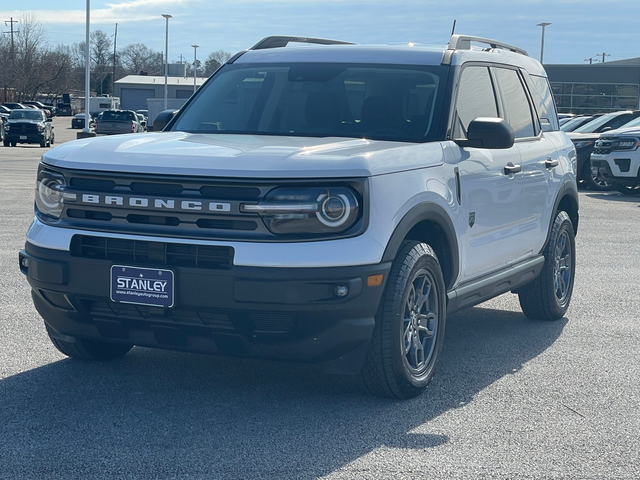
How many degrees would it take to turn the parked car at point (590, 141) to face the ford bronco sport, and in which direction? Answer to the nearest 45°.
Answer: approximately 45° to its left

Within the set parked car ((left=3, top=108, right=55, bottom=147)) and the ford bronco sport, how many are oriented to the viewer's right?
0

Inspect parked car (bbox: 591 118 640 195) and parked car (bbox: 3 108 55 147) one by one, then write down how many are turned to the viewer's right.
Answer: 0

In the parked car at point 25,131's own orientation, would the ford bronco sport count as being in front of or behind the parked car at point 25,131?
in front

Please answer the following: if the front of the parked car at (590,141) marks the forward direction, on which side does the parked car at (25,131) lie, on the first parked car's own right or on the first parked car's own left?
on the first parked car's own right

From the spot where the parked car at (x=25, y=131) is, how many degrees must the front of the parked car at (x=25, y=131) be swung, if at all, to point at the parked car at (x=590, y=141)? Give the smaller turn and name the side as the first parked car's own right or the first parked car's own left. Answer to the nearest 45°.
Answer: approximately 45° to the first parked car's own left

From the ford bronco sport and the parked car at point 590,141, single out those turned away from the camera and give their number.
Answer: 0

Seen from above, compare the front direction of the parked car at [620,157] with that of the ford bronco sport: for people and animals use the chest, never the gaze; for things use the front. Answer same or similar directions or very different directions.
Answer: same or similar directions

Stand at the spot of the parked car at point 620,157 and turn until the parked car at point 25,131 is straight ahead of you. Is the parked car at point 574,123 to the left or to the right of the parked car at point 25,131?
right

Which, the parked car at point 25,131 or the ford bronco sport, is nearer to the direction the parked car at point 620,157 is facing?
the ford bronco sport

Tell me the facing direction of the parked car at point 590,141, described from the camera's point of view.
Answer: facing the viewer and to the left of the viewer

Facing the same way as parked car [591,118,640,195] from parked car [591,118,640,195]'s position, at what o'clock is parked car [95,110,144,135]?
parked car [95,110,144,135] is roughly at 3 o'clock from parked car [591,118,640,195].

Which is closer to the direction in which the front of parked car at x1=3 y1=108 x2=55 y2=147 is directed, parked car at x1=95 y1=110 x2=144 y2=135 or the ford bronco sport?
the ford bronco sport

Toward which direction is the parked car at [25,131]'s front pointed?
toward the camera
